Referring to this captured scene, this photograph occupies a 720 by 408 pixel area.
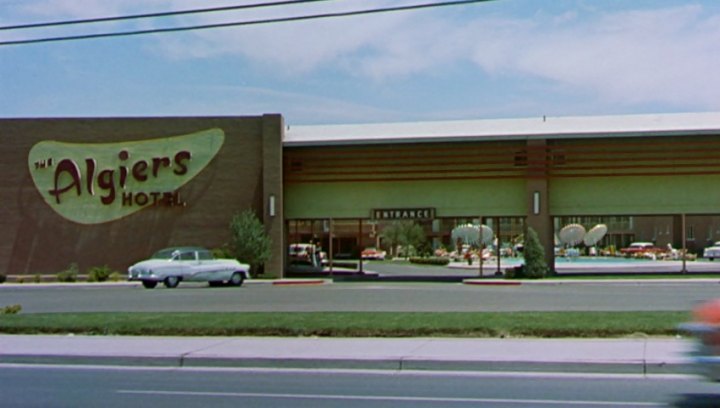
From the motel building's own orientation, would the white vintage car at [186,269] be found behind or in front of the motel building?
in front

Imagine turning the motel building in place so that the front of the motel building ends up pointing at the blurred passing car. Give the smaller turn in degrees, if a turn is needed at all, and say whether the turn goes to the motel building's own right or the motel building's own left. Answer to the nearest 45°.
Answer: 0° — it already faces it

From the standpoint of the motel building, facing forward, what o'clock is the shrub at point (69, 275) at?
The shrub is roughly at 3 o'clock from the motel building.

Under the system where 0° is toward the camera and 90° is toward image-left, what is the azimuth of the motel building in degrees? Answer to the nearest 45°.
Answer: approximately 0°
